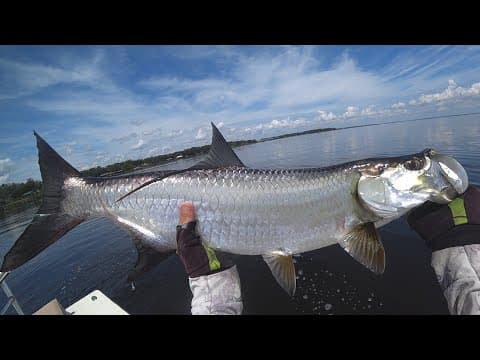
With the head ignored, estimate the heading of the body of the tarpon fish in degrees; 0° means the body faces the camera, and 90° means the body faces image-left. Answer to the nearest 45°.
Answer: approximately 270°
